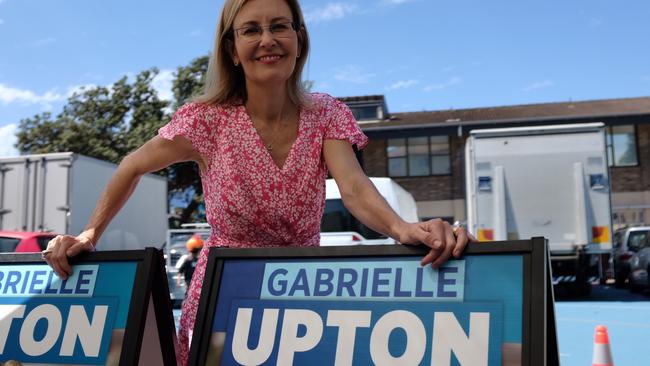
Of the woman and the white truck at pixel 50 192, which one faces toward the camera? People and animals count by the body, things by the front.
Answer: the woman

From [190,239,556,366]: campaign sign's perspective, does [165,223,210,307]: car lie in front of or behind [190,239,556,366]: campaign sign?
behind

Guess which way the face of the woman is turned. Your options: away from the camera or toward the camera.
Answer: toward the camera

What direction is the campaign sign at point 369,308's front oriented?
toward the camera

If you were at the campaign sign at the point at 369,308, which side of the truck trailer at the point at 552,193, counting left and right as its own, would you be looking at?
back

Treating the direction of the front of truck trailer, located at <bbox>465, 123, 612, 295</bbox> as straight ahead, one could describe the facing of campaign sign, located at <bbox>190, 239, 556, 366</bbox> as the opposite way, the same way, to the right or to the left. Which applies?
the opposite way

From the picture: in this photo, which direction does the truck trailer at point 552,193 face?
away from the camera

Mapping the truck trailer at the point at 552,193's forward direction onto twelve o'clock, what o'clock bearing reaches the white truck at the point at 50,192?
The white truck is roughly at 8 o'clock from the truck trailer.
